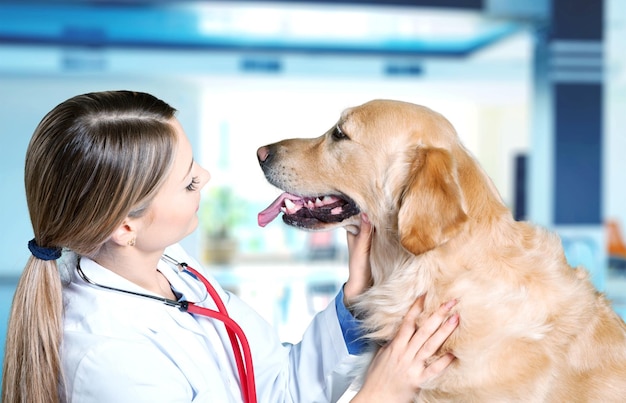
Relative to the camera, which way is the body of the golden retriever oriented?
to the viewer's left

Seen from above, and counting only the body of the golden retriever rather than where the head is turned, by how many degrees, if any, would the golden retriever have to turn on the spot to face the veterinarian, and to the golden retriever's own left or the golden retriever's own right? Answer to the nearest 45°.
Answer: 0° — it already faces them

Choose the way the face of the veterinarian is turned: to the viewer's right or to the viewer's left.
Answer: to the viewer's right

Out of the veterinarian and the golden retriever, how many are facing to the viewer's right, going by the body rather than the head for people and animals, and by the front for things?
1

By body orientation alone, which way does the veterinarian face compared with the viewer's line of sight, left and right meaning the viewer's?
facing to the right of the viewer

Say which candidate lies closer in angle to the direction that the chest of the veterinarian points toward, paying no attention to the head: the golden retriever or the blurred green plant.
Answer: the golden retriever

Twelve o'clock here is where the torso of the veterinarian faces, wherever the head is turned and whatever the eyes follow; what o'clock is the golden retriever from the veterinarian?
The golden retriever is roughly at 12 o'clock from the veterinarian.

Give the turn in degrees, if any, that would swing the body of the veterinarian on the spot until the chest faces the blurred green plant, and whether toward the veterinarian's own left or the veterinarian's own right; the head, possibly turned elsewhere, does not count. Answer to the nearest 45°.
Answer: approximately 90° to the veterinarian's own left

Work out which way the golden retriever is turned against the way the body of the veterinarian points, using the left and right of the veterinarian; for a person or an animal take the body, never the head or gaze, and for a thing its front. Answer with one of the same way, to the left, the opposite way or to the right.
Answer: the opposite way

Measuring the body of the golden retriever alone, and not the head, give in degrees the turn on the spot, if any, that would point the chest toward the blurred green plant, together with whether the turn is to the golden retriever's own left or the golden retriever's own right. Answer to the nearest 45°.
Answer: approximately 90° to the golden retriever's own right

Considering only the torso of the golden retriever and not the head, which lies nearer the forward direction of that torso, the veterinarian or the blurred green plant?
the veterinarian
